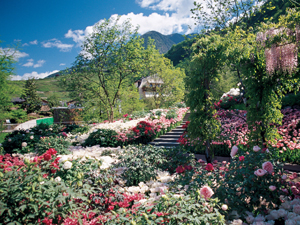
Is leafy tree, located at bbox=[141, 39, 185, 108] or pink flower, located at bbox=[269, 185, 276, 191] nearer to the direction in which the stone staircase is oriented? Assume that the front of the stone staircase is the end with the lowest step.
the pink flower

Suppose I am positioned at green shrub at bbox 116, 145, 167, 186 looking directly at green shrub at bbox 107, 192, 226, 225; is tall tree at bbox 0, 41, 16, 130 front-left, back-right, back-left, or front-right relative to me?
back-right

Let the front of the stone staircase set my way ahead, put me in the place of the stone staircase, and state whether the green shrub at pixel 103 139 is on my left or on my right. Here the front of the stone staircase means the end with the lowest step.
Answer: on my right

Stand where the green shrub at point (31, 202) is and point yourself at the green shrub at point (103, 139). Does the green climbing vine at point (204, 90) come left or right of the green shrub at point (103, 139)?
right

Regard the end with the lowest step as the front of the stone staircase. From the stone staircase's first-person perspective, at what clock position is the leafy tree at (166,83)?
The leafy tree is roughly at 6 o'clock from the stone staircase.

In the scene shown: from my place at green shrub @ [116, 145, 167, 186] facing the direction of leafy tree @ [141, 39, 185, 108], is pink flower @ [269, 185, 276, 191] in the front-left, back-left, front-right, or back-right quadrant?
back-right

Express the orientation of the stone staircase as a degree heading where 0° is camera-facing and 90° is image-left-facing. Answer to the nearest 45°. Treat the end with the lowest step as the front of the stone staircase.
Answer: approximately 0°

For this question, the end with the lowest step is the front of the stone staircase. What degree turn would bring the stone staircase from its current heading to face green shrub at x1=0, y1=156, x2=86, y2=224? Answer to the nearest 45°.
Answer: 0° — it already faces it
